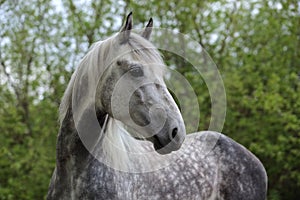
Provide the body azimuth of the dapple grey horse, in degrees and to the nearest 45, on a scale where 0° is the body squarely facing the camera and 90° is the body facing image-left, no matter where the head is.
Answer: approximately 45°
